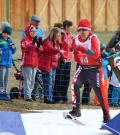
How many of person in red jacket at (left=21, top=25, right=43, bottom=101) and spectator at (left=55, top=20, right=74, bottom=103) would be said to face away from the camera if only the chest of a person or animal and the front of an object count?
0

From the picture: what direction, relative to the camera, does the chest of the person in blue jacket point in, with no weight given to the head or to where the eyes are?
toward the camera

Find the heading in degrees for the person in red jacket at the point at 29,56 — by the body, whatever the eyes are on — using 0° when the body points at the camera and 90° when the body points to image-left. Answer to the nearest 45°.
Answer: approximately 315°

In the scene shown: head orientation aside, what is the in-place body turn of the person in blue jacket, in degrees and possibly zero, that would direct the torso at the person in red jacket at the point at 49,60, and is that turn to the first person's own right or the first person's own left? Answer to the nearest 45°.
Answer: approximately 90° to the first person's own left

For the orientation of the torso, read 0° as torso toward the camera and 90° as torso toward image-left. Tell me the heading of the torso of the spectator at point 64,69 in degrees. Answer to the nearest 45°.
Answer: approximately 315°

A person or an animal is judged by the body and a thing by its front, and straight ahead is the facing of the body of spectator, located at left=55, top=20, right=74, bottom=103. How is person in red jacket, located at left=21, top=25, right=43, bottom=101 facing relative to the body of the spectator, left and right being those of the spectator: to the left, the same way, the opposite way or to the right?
the same way

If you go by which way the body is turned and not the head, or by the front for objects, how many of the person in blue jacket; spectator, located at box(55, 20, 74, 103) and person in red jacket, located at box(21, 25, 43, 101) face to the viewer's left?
0

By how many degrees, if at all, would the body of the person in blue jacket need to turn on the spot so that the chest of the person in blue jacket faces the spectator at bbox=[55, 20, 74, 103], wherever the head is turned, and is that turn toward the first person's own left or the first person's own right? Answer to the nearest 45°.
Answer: approximately 90° to the first person's own left
